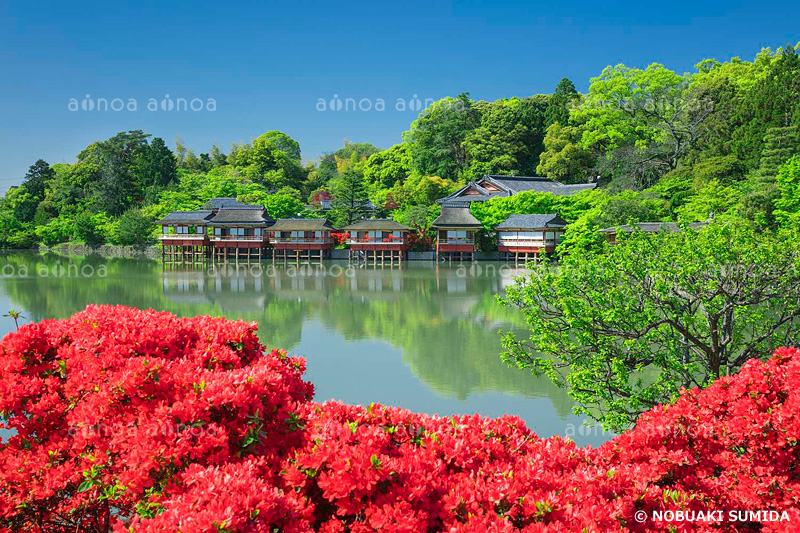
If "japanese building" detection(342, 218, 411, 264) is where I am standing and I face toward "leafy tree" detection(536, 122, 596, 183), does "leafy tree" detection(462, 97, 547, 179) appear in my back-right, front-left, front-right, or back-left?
front-left

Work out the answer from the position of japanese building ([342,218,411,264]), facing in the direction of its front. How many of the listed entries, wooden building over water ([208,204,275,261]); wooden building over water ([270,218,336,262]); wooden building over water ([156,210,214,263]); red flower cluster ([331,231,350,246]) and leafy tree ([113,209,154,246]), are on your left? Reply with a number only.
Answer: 0

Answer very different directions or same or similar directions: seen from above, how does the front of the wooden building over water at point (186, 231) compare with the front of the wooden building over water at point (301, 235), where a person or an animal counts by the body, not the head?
same or similar directions

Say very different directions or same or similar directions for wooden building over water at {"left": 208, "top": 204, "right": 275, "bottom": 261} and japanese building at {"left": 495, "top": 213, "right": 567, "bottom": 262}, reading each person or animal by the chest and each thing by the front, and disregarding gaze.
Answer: same or similar directions

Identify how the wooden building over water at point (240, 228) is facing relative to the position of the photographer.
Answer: facing the viewer

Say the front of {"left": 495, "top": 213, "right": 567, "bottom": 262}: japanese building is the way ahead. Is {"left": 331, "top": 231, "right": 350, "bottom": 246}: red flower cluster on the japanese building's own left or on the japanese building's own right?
on the japanese building's own right

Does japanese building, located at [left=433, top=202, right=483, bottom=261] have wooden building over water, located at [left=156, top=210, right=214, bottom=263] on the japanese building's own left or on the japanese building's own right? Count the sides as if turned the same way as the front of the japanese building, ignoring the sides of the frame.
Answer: on the japanese building's own right

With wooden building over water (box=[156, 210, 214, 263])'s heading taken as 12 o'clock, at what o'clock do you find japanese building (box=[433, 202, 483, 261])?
The japanese building is roughly at 10 o'clock from the wooden building over water.

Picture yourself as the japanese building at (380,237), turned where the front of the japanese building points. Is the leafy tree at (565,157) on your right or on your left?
on your left

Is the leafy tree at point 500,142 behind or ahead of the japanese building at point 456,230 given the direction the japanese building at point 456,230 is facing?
behind

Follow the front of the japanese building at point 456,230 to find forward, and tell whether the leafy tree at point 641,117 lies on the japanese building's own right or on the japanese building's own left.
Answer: on the japanese building's own left

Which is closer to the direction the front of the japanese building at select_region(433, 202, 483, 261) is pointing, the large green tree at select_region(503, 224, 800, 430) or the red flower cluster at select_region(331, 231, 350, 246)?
the large green tree

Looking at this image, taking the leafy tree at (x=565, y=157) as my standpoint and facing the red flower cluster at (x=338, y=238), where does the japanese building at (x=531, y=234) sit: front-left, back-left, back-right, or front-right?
front-left

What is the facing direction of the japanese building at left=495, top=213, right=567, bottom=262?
toward the camera

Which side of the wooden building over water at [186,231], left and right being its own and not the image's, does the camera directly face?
front

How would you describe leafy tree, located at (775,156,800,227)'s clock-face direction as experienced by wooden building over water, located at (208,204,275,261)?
The leafy tree is roughly at 9 o'clock from the wooden building over water.

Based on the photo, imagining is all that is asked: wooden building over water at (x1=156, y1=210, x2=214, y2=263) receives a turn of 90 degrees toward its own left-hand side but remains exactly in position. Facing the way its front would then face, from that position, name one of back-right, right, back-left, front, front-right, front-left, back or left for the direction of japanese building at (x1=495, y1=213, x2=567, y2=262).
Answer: front-right

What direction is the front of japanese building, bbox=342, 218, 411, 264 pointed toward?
toward the camera
